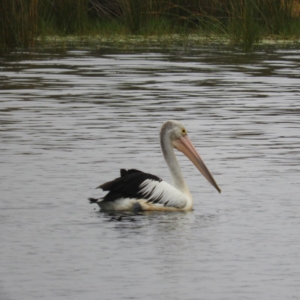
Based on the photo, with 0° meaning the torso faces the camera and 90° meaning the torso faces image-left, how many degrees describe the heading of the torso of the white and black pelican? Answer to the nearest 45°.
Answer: approximately 270°
